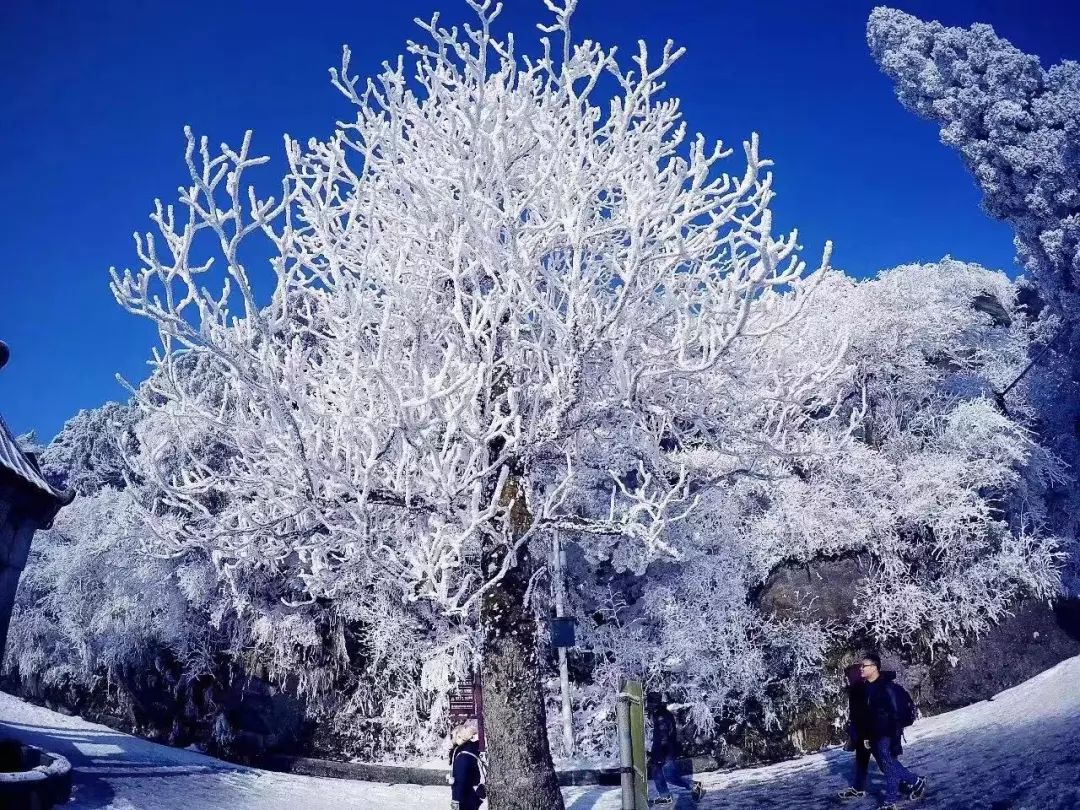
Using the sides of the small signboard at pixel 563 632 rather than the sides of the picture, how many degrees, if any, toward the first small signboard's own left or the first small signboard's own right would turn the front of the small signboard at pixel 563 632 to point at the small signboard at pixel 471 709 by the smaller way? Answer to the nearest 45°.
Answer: approximately 135° to the first small signboard's own right

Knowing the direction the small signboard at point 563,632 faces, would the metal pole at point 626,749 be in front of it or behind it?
in front

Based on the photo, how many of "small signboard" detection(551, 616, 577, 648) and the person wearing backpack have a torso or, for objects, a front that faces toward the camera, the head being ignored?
1

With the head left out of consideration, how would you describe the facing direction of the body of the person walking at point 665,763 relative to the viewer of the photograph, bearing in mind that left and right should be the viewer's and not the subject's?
facing to the left of the viewer
